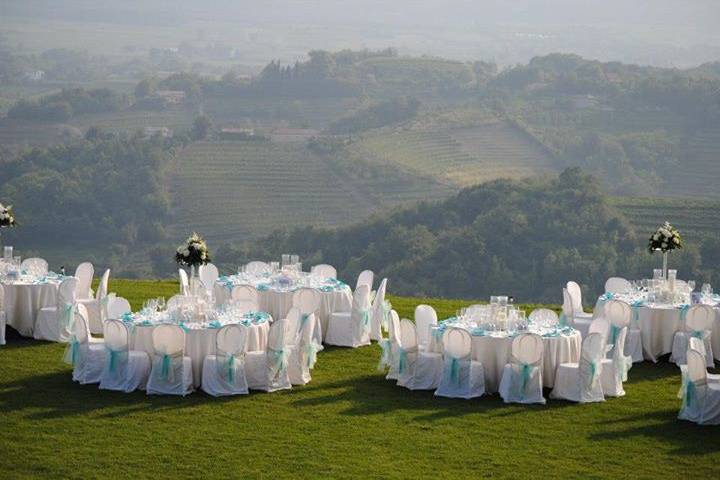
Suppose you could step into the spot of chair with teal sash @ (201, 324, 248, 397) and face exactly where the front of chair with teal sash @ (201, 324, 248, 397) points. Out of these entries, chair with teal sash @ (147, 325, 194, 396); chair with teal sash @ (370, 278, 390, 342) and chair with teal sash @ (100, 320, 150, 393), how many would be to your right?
1

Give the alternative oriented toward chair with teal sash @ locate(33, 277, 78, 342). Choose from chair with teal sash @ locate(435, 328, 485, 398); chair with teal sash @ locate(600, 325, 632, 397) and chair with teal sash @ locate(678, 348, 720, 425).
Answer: chair with teal sash @ locate(600, 325, 632, 397)

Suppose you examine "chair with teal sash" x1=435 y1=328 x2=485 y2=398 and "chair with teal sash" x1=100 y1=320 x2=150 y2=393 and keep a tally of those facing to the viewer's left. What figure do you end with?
0

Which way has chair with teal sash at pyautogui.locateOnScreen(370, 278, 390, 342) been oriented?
to the viewer's left

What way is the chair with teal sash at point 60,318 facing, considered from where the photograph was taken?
facing away from the viewer and to the left of the viewer

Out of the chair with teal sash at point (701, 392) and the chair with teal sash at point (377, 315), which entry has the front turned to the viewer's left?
the chair with teal sash at point (377, 315)

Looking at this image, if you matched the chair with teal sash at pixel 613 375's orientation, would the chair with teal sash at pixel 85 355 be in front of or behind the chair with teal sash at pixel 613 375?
in front

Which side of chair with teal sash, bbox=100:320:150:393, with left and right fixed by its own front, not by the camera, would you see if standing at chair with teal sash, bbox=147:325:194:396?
right

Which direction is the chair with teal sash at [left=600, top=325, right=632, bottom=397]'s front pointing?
to the viewer's left

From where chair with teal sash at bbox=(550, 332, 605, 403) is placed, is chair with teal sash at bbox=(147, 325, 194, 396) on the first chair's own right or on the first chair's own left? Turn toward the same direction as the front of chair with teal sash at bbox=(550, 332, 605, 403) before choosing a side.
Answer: on the first chair's own left

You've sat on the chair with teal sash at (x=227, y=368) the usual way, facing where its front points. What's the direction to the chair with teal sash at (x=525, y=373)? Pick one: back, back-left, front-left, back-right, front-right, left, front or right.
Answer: back-right

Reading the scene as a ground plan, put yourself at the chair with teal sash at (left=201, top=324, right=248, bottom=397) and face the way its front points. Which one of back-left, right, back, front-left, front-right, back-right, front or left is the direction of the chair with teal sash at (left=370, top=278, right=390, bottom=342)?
right

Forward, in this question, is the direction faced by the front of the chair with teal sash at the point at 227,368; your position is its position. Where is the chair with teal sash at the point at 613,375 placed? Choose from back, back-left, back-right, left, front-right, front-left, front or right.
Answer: back-right

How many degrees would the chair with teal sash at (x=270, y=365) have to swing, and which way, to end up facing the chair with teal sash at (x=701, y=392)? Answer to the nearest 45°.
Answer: approximately 135° to its right

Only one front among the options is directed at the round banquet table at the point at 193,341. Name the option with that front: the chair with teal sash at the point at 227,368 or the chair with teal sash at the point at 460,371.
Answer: the chair with teal sash at the point at 227,368
